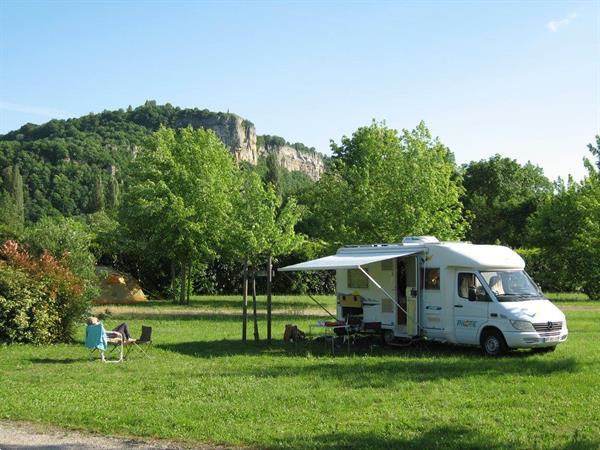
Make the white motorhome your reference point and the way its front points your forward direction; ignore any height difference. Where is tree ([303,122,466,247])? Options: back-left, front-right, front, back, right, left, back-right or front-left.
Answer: back-left

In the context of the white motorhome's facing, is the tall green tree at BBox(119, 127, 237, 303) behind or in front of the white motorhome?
behind

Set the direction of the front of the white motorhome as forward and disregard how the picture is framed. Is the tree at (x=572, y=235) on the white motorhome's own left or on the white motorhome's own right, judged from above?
on the white motorhome's own left

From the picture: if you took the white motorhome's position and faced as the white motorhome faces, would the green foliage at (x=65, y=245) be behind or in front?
behind

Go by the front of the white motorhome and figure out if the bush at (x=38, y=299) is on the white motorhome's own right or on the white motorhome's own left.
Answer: on the white motorhome's own right

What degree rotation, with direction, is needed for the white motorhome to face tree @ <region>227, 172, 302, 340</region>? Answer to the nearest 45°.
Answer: approximately 135° to its right

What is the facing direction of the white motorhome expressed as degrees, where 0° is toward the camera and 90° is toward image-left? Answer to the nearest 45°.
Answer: approximately 315°
